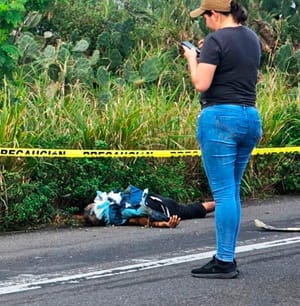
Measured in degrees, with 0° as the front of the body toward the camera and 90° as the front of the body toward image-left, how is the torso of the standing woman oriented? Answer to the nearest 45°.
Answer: approximately 135°
